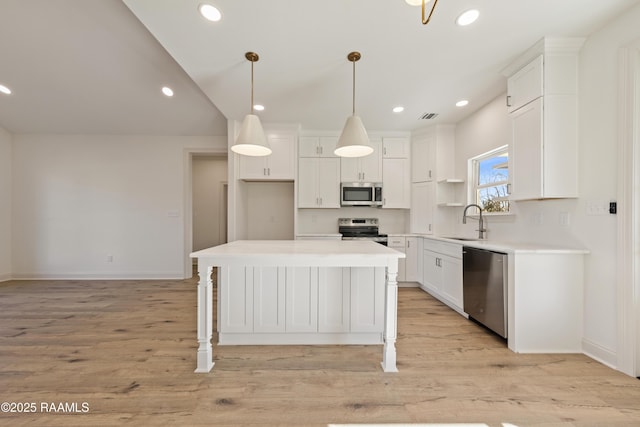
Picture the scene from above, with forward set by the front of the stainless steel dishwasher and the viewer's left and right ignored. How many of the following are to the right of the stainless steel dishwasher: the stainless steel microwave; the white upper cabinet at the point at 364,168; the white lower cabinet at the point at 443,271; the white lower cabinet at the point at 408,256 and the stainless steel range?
5

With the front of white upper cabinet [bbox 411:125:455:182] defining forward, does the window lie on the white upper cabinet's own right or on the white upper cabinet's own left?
on the white upper cabinet's own left

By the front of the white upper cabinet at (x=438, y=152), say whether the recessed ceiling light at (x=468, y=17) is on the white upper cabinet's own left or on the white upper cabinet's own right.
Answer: on the white upper cabinet's own left

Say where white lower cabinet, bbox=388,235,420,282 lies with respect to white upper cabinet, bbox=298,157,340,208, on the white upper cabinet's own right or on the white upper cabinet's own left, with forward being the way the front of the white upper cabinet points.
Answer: on the white upper cabinet's own left

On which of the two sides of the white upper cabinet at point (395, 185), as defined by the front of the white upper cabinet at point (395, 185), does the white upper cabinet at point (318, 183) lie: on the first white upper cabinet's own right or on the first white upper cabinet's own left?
on the first white upper cabinet's own right

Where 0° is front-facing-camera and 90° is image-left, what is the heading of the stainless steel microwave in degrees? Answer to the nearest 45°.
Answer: approximately 0°

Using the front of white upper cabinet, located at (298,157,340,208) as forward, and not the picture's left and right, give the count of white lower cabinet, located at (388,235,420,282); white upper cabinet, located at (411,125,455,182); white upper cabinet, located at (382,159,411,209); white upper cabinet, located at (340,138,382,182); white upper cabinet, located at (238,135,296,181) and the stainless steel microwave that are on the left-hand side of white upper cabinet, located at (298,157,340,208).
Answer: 5

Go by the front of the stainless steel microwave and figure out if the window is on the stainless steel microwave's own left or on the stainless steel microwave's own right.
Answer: on the stainless steel microwave's own left

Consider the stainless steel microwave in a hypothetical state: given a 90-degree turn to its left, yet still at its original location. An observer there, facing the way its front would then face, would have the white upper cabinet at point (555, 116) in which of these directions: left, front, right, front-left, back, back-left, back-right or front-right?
front-right

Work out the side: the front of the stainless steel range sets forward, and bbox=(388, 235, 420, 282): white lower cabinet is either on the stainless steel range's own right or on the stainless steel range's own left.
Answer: on the stainless steel range's own left

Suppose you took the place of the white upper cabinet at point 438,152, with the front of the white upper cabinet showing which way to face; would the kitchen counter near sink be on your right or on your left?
on your left

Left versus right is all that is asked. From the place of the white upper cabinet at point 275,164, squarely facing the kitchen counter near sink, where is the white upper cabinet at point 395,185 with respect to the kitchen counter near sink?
left
